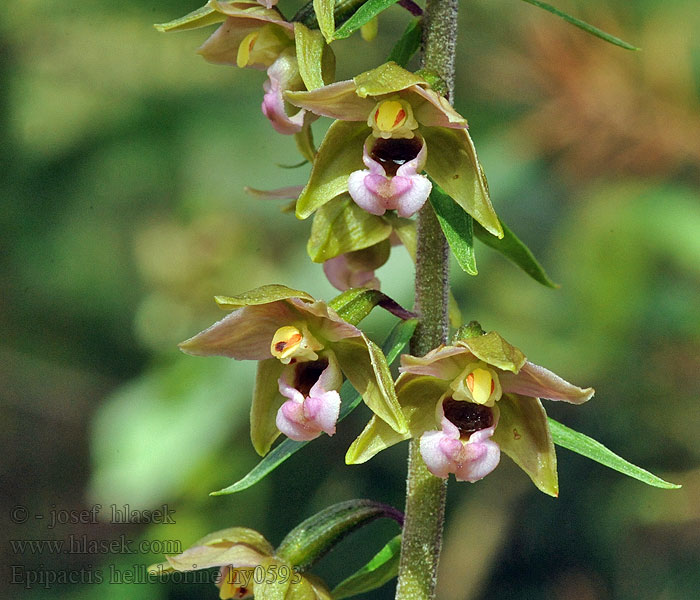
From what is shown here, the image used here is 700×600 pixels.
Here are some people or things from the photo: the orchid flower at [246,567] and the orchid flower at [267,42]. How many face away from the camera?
0

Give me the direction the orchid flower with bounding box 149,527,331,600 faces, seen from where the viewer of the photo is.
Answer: facing the viewer and to the left of the viewer

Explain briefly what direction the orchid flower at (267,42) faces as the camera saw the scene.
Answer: facing to the left of the viewer
